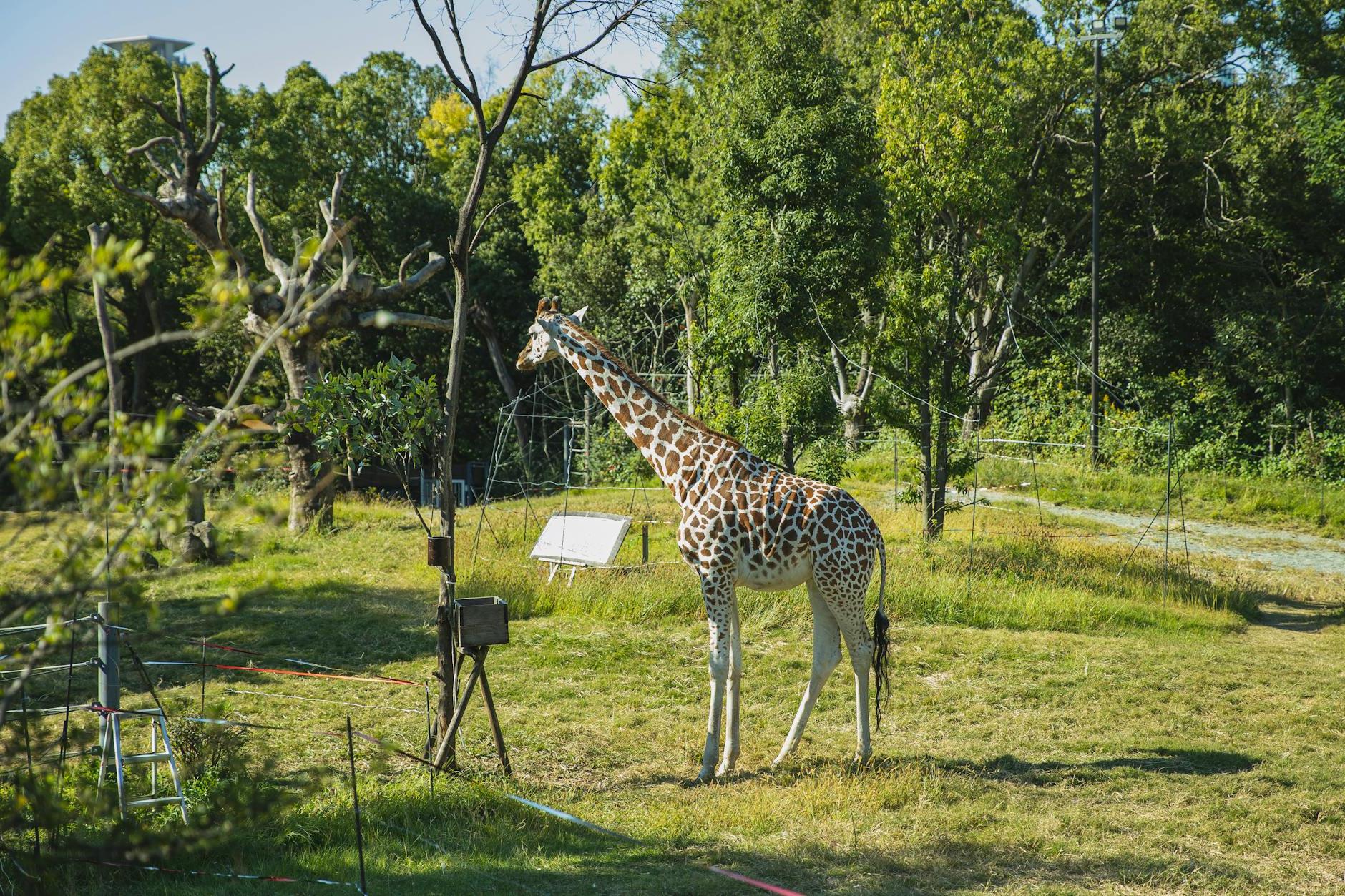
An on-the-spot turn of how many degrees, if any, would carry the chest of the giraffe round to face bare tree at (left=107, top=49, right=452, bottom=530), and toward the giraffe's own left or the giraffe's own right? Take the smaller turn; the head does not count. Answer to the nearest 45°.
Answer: approximately 45° to the giraffe's own right

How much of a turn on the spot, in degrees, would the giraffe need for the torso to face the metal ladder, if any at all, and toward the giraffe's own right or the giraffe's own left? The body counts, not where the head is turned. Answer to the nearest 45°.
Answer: approximately 45° to the giraffe's own left

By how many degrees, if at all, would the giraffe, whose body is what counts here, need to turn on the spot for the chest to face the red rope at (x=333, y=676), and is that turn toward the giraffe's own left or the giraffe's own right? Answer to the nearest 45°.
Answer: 0° — it already faces it

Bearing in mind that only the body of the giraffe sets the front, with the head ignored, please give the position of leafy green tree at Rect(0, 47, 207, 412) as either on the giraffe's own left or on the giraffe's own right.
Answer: on the giraffe's own right

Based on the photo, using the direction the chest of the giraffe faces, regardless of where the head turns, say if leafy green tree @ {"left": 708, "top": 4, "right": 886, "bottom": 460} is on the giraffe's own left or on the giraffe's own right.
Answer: on the giraffe's own right

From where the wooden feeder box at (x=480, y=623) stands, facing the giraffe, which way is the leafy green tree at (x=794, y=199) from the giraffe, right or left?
left

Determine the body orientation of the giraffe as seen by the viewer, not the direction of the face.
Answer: to the viewer's left
